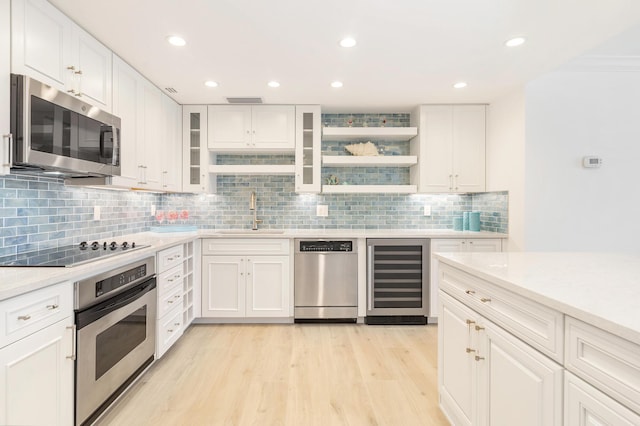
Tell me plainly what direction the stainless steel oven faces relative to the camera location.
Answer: facing the viewer and to the right of the viewer

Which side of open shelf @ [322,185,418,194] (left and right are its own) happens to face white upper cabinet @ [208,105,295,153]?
right

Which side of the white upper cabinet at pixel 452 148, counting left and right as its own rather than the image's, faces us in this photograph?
front

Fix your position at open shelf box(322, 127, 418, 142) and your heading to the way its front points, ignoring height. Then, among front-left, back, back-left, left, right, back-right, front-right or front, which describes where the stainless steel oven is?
front-right

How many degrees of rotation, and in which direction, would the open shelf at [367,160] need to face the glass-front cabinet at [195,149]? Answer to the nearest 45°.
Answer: approximately 90° to its right

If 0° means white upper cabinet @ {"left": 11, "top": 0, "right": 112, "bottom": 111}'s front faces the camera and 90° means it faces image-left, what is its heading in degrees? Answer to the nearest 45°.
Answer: approximately 315°

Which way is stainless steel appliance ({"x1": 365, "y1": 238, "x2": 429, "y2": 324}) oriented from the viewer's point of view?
toward the camera

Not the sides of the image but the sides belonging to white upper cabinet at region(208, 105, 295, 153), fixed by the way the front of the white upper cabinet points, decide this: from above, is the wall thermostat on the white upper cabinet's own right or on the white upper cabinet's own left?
on the white upper cabinet's own left

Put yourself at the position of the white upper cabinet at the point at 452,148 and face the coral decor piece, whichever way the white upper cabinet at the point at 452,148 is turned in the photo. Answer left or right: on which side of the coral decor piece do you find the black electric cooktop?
left

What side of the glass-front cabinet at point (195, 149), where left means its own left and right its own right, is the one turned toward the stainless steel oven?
front

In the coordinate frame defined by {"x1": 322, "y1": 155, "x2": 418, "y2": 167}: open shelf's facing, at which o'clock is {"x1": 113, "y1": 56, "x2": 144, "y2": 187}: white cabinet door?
The white cabinet door is roughly at 2 o'clock from the open shelf.

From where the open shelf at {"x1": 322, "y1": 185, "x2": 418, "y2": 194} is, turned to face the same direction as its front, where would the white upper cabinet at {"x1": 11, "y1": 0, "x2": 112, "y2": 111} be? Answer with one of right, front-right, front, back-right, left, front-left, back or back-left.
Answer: front-right

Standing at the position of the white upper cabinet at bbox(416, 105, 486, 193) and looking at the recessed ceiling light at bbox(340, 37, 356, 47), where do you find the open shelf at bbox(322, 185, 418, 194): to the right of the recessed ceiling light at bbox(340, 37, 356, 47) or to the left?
right

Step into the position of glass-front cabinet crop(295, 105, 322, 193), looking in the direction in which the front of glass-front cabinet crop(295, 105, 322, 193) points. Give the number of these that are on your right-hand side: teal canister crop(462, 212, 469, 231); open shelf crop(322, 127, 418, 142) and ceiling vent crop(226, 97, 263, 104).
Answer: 1

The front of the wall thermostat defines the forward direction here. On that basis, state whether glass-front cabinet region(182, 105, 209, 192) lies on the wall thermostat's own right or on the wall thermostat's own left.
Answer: on the wall thermostat's own right

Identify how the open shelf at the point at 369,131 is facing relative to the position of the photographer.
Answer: facing the viewer

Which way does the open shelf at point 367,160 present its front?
toward the camera
